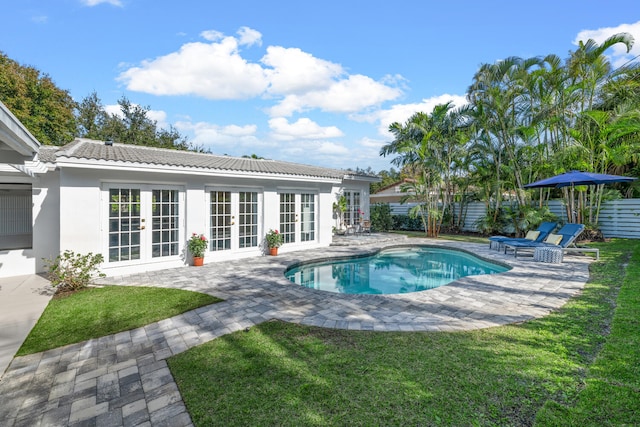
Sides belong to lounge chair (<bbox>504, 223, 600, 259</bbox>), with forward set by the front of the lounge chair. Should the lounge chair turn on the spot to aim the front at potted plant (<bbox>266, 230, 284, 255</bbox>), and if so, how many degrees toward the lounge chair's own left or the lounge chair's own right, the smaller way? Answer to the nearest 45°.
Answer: approximately 45° to the lounge chair's own left

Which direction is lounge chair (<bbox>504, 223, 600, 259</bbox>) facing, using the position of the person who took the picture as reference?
facing to the left of the viewer

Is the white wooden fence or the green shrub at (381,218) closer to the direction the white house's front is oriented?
the white wooden fence

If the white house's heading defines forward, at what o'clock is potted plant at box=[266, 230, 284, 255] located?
The potted plant is roughly at 10 o'clock from the white house.

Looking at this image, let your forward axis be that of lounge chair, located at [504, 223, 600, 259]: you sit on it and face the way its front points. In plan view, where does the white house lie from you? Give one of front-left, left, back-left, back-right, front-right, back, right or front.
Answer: front-left

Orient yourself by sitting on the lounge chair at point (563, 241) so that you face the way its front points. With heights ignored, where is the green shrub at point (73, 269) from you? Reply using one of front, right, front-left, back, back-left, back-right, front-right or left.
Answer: front-left

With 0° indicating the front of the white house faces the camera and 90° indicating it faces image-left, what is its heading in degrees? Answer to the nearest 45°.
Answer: approximately 315°

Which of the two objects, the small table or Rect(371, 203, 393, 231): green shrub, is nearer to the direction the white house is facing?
the small table

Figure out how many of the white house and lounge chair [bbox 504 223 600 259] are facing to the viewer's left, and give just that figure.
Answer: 1

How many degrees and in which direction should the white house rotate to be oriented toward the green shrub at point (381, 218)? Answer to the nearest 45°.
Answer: approximately 90° to its left

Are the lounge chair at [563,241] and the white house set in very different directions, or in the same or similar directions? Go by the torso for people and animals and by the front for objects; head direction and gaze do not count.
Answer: very different directions

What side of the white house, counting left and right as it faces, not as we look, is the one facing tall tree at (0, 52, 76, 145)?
back

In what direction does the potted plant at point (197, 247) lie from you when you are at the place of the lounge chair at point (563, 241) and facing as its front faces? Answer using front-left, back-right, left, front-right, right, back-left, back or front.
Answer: front-left
